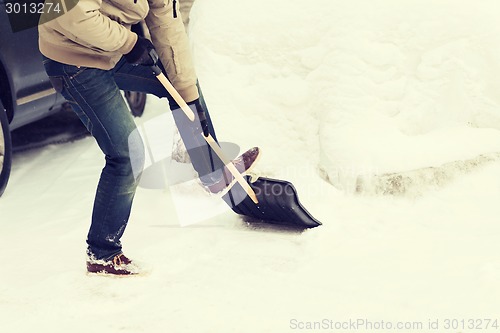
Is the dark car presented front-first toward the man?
no
